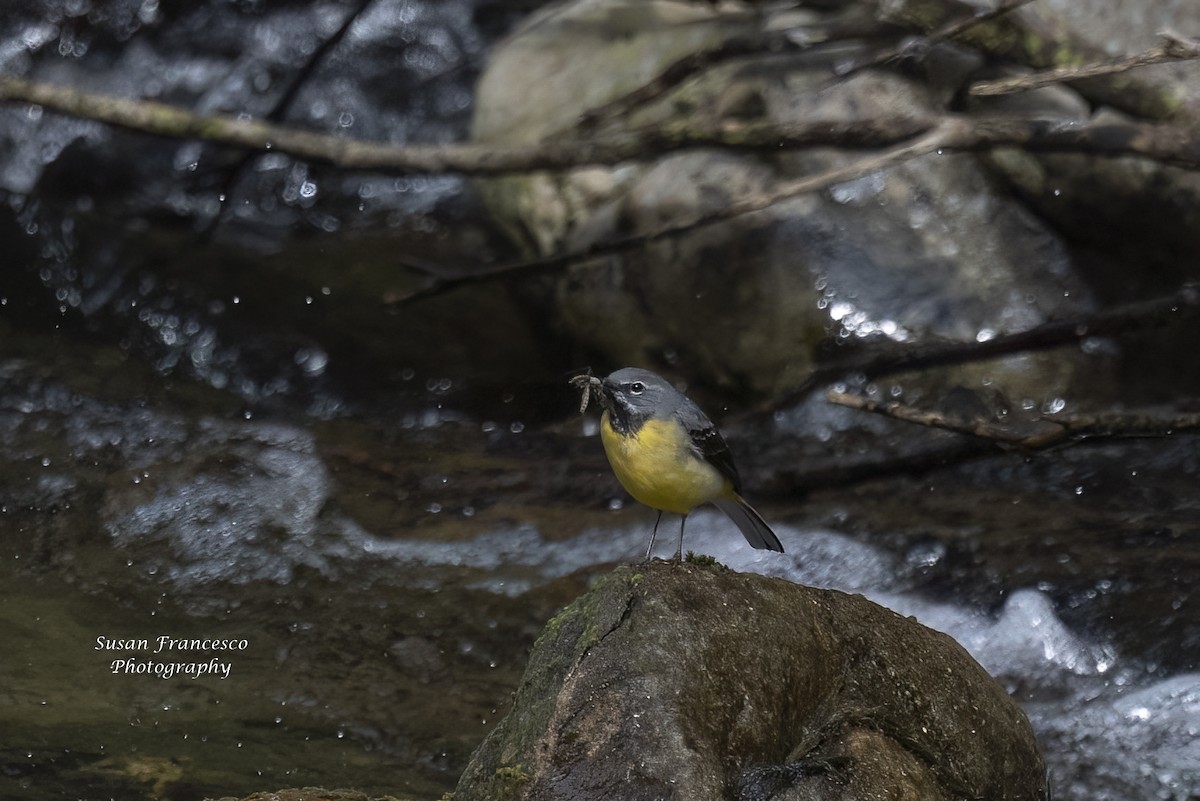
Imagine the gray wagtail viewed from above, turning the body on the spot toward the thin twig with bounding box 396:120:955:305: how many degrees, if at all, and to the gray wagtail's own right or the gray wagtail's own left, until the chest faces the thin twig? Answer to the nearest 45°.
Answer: approximately 135° to the gray wagtail's own right

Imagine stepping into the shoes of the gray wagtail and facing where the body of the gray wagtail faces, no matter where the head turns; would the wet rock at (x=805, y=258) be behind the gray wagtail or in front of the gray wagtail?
behind

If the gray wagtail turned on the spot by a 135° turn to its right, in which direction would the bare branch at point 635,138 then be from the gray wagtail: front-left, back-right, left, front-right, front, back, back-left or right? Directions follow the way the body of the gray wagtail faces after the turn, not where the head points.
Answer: front

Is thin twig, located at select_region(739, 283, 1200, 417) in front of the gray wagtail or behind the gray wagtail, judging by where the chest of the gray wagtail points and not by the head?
behind

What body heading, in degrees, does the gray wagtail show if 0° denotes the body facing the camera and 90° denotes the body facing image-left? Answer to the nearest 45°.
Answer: approximately 45°

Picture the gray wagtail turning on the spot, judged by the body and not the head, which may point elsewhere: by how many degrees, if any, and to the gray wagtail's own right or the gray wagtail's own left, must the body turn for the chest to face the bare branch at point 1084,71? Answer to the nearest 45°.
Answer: approximately 180°

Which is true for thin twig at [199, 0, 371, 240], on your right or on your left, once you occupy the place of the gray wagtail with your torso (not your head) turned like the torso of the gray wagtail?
on your right

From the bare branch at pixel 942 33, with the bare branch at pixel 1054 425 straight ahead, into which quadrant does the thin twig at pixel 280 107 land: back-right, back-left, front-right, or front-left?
back-right

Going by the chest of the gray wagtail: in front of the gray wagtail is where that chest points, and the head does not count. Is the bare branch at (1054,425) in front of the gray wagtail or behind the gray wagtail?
behind
